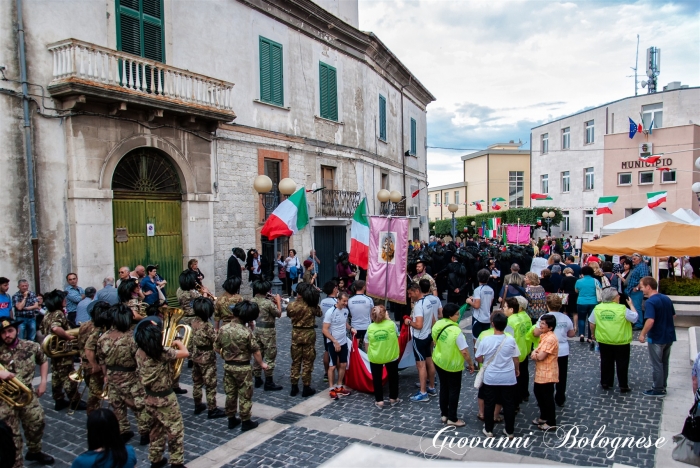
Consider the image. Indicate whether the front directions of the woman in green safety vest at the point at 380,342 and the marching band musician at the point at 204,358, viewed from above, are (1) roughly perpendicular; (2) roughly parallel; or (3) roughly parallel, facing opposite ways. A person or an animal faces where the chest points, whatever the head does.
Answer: roughly parallel

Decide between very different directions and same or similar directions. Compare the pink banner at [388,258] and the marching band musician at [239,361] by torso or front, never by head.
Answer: very different directions

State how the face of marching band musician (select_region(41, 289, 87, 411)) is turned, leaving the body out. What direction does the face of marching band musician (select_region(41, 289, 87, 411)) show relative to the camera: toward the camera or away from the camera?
away from the camera

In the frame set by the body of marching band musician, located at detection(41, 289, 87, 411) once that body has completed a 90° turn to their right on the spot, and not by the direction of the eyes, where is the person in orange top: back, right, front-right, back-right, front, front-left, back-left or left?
front-left

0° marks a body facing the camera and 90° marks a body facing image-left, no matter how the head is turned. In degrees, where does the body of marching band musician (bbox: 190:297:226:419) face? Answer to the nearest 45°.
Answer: approximately 225°

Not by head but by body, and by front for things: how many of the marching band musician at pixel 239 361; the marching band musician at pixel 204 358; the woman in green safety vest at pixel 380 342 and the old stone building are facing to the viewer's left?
0

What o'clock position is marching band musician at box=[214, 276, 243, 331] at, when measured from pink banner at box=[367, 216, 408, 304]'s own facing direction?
The marching band musician is roughly at 2 o'clock from the pink banner.

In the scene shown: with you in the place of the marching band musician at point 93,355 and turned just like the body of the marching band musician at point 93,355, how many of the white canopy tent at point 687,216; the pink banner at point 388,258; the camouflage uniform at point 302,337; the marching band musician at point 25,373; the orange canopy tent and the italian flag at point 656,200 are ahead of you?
5

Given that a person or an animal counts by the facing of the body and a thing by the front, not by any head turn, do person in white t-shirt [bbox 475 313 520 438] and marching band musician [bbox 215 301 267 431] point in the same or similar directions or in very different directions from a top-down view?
same or similar directions

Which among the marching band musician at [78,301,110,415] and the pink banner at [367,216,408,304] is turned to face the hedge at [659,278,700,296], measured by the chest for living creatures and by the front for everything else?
the marching band musician

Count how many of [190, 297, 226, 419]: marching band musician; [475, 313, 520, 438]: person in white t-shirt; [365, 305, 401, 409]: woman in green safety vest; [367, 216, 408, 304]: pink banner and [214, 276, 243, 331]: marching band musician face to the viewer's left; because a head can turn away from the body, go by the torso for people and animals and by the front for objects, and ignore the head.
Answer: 0

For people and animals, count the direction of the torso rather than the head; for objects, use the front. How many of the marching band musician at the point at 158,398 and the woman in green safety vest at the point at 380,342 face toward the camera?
0

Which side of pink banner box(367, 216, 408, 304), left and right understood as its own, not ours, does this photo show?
front

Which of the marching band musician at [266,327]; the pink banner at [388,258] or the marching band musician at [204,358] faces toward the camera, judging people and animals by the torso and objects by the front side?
the pink banner

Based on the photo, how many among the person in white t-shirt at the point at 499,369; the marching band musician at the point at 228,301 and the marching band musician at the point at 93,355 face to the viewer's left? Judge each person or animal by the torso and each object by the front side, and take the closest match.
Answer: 0

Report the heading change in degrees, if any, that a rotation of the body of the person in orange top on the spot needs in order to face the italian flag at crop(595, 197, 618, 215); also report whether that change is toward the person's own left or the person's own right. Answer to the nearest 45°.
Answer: approximately 90° to the person's own right

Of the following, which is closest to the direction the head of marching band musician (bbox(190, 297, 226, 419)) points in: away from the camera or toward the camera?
away from the camera
